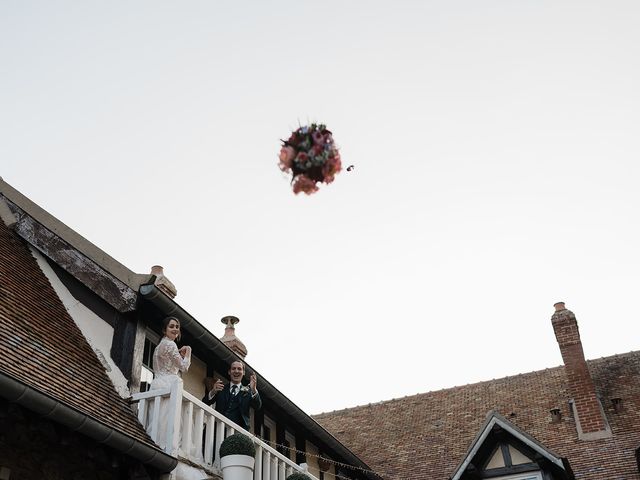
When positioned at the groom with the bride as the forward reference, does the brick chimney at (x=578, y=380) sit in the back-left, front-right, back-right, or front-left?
back-left

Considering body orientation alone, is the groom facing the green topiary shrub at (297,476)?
no

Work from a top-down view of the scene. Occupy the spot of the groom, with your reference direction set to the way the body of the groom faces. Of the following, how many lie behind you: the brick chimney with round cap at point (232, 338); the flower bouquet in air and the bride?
1

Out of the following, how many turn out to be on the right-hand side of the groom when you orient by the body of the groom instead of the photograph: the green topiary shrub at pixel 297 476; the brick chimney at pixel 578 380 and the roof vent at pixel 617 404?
0

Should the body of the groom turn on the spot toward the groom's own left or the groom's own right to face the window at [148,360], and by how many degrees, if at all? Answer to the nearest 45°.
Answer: approximately 45° to the groom's own right

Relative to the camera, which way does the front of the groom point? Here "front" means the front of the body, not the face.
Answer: toward the camera

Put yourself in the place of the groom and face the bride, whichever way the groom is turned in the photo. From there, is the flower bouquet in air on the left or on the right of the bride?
left

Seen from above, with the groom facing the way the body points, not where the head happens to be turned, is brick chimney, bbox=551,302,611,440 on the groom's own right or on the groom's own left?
on the groom's own left

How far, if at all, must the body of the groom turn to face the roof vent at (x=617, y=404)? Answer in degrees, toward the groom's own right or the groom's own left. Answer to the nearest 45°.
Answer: approximately 135° to the groom's own left

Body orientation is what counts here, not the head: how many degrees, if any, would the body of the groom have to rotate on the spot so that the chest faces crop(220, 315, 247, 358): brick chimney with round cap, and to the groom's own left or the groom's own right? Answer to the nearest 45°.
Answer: approximately 180°

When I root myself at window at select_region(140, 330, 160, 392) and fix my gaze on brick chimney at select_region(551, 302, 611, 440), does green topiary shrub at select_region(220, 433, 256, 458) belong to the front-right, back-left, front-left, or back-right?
front-right
